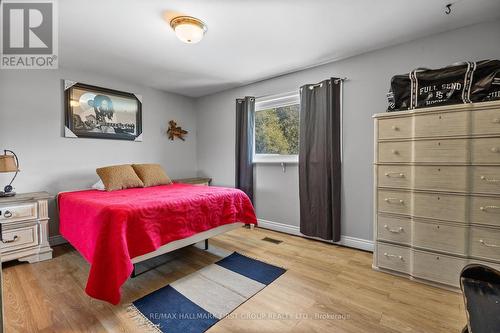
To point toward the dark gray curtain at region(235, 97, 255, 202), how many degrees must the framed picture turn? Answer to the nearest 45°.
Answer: approximately 45° to its left

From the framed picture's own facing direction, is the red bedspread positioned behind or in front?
in front

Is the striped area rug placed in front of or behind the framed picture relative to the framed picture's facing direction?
in front

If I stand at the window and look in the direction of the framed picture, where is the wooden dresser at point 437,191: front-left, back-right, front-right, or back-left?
back-left

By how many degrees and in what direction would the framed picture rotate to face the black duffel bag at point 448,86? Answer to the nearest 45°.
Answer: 0° — it already faces it

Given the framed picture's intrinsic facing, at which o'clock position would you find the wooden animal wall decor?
The wooden animal wall decor is roughly at 10 o'clock from the framed picture.

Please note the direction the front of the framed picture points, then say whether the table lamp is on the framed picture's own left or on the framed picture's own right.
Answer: on the framed picture's own right

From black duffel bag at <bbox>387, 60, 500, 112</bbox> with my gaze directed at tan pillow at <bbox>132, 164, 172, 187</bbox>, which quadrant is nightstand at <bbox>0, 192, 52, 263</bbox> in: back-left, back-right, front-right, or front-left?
front-left

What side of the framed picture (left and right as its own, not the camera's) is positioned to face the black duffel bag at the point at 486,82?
front

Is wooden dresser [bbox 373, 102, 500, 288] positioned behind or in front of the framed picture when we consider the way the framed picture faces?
in front

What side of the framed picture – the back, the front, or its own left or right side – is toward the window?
front

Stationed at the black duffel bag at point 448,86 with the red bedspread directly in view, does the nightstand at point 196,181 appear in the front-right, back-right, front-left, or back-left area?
front-right

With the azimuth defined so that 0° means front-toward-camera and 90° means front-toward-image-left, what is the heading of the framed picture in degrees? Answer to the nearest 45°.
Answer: approximately 315°

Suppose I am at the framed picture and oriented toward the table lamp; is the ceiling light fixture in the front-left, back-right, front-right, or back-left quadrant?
front-left
